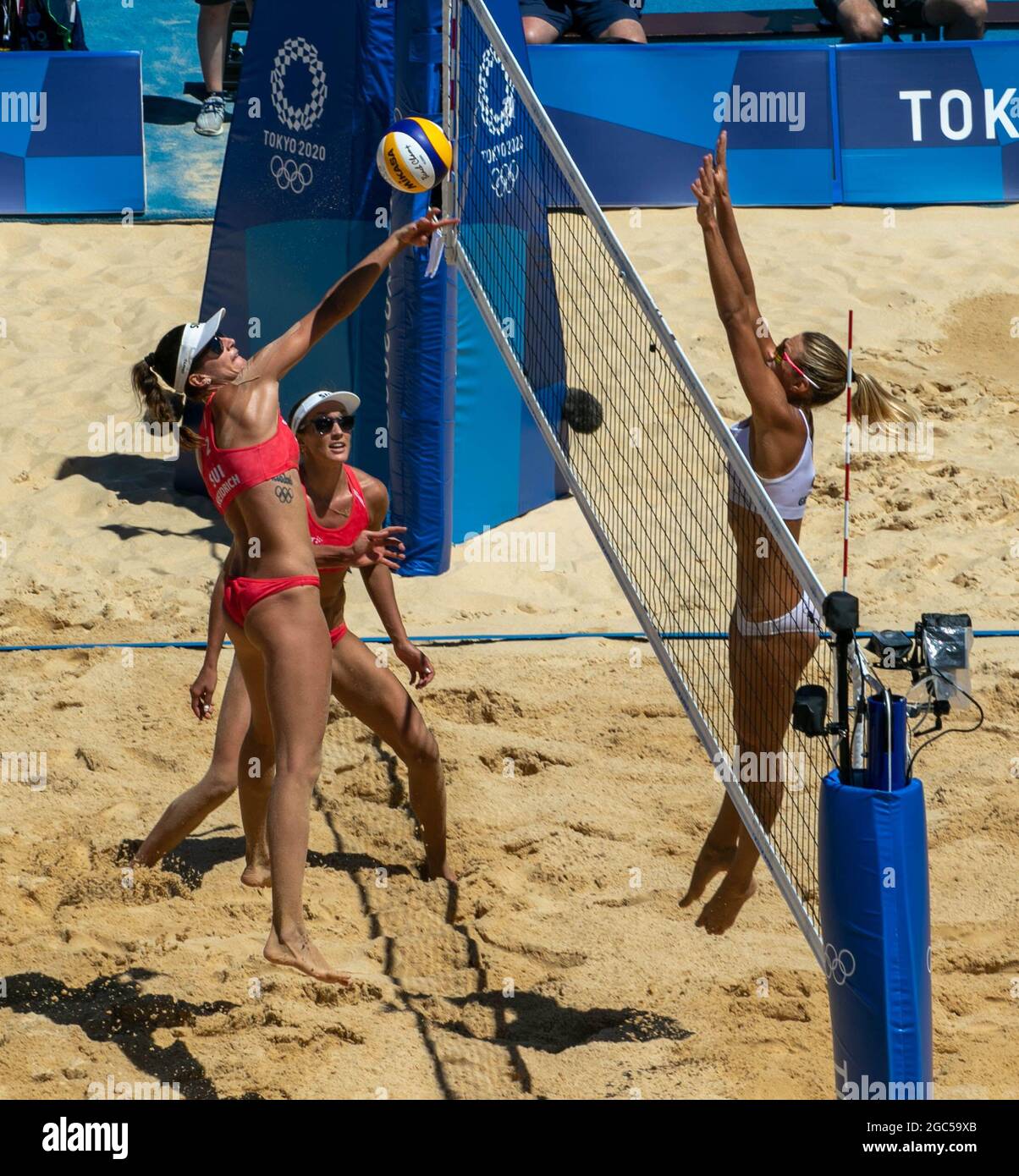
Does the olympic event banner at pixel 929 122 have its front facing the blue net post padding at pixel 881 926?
yes

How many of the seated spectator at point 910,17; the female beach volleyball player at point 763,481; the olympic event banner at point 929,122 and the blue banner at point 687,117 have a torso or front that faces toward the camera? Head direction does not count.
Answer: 3

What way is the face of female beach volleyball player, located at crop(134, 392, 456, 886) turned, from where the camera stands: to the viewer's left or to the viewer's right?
to the viewer's right

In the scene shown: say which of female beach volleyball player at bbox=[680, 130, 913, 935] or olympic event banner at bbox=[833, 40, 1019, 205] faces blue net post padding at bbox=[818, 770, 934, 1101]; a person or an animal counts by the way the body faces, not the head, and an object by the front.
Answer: the olympic event banner

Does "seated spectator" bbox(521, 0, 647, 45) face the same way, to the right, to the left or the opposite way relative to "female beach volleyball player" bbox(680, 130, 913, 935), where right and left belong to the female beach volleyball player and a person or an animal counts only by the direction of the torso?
to the left

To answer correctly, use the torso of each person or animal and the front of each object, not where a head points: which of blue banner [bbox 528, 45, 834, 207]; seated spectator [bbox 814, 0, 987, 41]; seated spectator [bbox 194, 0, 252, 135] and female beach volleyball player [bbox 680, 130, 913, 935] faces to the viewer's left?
the female beach volleyball player

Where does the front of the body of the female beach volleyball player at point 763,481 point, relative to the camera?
to the viewer's left

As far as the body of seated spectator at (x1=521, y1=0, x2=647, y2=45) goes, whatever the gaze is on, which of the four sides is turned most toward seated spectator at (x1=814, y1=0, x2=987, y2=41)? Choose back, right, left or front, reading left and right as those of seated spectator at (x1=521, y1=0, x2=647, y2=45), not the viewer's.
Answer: left

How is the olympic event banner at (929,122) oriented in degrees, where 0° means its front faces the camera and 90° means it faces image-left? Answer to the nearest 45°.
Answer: approximately 0°

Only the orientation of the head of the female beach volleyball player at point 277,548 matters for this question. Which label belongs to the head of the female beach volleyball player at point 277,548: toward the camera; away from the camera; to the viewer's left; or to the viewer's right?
to the viewer's right

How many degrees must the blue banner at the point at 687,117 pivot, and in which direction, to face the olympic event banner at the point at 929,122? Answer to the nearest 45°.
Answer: approximately 90° to its left

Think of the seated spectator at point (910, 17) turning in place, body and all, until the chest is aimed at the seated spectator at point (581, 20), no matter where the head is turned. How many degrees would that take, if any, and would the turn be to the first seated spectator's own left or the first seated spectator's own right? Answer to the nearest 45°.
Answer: approximately 45° to the first seated spectator's own right
